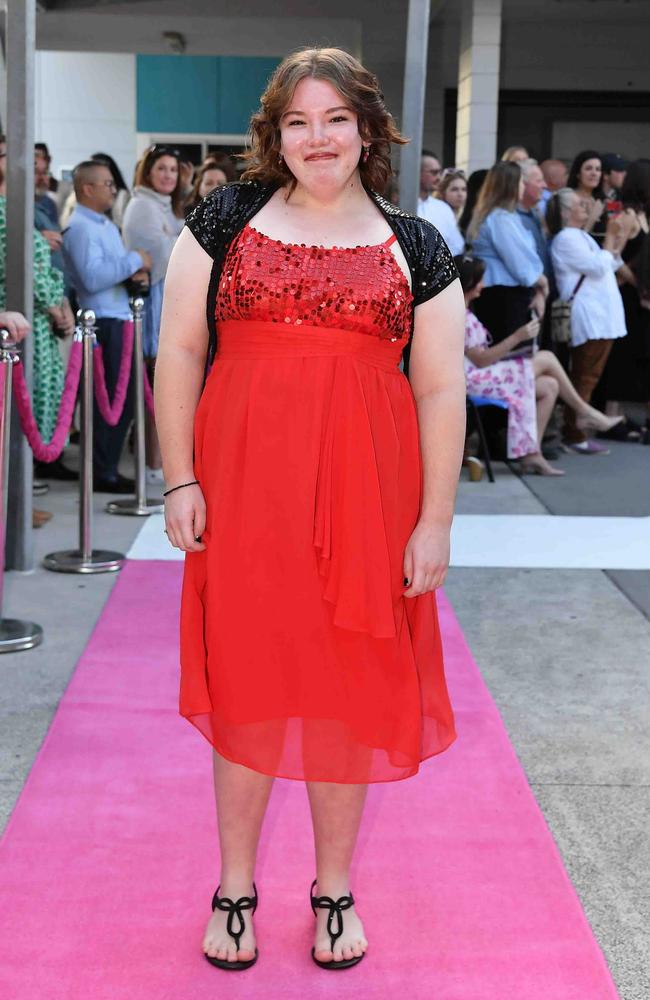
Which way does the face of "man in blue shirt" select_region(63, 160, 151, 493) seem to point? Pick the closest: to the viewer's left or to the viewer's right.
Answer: to the viewer's right

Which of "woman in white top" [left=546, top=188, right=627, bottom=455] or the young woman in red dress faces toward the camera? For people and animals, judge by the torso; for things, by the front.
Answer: the young woman in red dress

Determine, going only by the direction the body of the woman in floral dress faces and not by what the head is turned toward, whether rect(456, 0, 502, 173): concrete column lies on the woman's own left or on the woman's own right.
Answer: on the woman's own left

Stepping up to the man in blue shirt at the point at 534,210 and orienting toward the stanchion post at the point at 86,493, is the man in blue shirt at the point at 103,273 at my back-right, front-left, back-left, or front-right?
front-right

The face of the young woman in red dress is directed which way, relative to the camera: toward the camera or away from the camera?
toward the camera

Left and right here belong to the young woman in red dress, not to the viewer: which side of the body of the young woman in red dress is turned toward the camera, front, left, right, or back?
front

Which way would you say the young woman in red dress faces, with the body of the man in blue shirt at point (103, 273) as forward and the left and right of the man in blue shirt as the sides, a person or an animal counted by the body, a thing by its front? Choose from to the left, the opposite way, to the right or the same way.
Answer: to the right

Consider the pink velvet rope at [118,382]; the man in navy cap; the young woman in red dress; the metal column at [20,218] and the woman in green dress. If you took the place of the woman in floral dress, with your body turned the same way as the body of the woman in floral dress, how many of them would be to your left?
1

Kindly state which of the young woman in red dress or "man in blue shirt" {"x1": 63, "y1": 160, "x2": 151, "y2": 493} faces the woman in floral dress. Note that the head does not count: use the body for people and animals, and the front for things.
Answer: the man in blue shirt

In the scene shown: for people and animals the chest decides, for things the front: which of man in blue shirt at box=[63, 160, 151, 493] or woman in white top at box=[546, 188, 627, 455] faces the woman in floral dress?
the man in blue shirt

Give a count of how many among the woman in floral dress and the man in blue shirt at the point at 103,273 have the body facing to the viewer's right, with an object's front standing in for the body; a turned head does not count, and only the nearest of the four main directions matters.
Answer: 2

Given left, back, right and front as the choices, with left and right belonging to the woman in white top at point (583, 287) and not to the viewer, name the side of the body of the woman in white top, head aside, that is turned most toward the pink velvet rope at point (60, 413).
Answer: right

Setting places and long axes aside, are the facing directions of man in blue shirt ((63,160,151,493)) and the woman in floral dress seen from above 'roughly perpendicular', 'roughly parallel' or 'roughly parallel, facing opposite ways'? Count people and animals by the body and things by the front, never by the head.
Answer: roughly parallel

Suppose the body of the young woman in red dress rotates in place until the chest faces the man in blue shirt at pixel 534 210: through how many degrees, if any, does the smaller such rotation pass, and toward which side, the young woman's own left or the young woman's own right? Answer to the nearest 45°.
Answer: approximately 180°

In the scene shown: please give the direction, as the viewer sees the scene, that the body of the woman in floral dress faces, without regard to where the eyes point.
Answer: to the viewer's right
